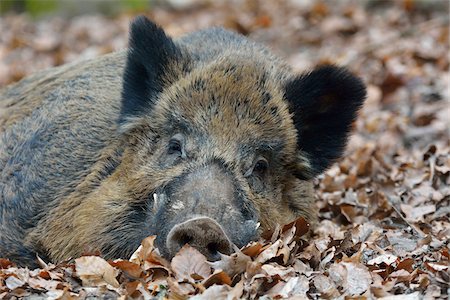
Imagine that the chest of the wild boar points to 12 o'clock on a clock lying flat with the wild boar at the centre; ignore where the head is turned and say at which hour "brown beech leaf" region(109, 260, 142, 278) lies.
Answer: The brown beech leaf is roughly at 2 o'clock from the wild boar.

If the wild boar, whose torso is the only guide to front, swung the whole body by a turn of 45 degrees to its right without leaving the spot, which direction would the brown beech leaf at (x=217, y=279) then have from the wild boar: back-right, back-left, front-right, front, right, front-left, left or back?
front

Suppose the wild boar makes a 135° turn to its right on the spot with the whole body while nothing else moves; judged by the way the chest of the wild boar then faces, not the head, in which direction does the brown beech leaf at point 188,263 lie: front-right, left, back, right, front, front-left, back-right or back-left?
left

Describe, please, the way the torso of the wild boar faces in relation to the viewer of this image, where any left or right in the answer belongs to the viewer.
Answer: facing the viewer and to the right of the viewer

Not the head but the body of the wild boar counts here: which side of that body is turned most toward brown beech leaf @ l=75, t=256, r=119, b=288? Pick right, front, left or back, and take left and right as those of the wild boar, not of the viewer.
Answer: right

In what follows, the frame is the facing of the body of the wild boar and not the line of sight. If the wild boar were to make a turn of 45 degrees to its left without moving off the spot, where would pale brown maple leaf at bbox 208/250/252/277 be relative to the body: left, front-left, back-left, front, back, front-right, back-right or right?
right
